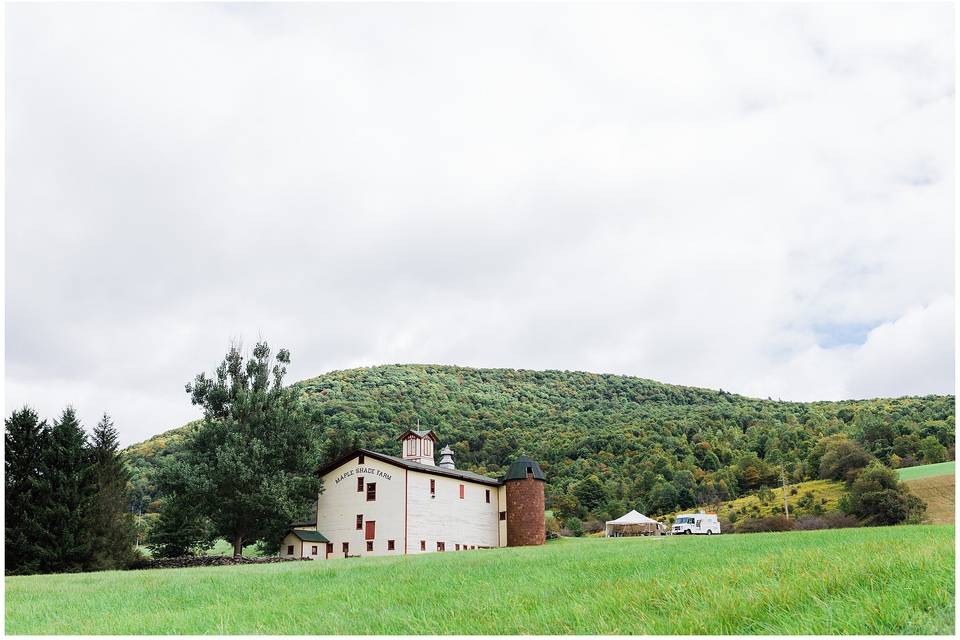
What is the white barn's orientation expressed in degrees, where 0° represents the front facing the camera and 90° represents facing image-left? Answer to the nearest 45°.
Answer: approximately 45°

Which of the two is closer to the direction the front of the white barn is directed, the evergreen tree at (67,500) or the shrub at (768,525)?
the evergreen tree

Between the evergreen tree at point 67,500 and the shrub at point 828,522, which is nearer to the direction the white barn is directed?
the evergreen tree

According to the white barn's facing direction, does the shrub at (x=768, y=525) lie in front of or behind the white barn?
behind

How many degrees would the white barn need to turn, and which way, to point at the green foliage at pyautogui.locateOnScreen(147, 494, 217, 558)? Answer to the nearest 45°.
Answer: approximately 45° to its right

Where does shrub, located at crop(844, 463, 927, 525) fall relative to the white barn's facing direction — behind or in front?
behind

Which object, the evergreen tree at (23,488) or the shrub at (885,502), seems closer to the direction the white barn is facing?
the evergreen tree
